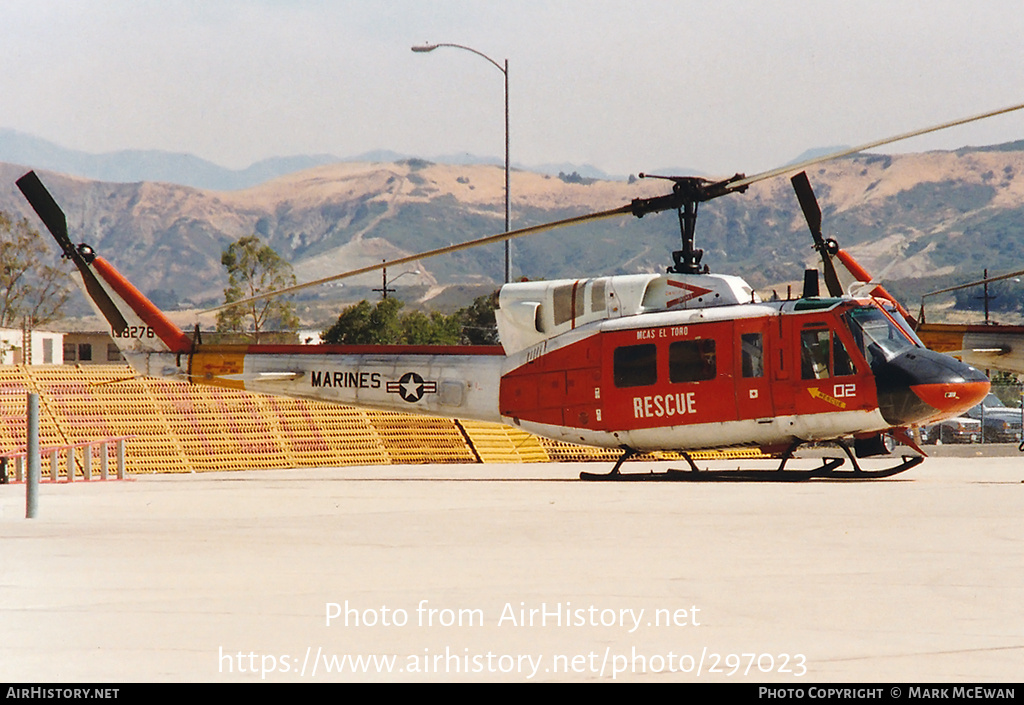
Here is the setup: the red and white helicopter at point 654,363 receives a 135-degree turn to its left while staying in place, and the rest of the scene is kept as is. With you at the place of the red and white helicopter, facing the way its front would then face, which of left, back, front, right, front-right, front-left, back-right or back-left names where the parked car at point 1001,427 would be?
right

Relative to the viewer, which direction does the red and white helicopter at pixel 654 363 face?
to the viewer's right

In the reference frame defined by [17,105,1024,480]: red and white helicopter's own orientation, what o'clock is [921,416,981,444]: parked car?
The parked car is roughly at 10 o'clock from the red and white helicopter.
